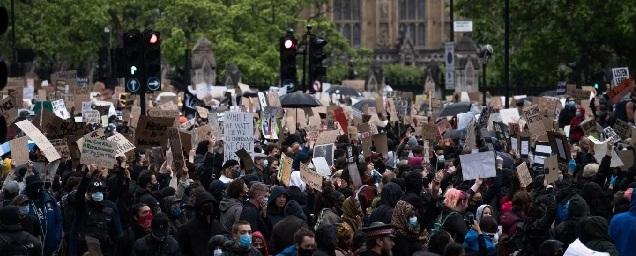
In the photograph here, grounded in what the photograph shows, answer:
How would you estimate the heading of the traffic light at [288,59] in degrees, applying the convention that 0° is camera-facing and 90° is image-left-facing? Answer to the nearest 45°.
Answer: approximately 0°

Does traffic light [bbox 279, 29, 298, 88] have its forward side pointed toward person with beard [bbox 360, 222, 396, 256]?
yes

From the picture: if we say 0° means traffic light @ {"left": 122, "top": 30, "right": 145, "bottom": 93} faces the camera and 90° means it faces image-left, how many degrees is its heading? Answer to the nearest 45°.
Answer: approximately 0°

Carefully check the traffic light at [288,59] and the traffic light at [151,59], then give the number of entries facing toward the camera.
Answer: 2

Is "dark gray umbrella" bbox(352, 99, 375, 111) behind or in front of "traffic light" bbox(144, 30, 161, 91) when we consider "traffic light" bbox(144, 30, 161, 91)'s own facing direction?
behind

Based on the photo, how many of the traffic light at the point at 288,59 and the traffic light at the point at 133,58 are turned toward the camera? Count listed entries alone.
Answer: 2

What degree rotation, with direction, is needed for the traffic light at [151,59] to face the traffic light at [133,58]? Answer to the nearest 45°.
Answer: approximately 45° to its right

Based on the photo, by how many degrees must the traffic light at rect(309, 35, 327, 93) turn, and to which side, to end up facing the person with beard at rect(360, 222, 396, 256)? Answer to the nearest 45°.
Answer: approximately 45° to its right
